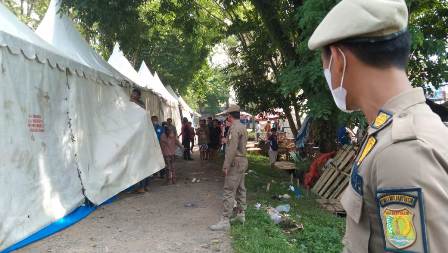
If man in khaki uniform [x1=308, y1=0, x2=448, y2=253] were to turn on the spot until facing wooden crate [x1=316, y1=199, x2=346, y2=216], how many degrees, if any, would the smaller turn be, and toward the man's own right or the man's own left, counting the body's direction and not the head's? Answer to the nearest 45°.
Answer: approximately 90° to the man's own right

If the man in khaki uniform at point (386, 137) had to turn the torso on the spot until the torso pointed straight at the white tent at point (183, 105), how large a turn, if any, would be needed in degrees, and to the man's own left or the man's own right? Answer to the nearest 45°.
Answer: approximately 45° to the man's own right

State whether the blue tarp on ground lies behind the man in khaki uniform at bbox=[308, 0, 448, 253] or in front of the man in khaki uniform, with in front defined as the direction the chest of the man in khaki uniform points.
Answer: in front

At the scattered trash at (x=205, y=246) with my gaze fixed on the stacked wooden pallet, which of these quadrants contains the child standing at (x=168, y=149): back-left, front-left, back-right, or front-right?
front-left

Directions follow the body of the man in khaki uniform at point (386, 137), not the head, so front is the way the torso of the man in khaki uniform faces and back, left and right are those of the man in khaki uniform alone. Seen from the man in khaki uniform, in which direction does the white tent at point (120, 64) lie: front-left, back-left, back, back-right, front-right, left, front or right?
front-right

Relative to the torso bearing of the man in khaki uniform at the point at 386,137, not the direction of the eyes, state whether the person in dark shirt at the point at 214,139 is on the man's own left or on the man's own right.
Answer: on the man's own right

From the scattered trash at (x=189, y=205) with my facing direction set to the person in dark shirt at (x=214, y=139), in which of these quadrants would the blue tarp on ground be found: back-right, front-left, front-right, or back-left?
back-left

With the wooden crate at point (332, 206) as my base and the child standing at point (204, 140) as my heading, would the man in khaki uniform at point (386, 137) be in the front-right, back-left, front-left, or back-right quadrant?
back-left

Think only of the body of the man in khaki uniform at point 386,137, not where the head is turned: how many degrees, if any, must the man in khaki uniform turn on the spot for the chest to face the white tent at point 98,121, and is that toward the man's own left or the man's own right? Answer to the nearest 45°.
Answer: approximately 45° to the man's own right

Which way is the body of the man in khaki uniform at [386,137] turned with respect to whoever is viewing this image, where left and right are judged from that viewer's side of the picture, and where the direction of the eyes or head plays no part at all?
facing to the left of the viewer

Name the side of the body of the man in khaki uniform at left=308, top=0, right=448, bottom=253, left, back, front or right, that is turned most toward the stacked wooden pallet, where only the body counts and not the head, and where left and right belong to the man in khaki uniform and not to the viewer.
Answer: right

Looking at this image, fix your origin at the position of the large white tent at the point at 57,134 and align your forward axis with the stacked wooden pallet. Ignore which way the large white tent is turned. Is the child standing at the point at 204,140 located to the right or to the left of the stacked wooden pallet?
left

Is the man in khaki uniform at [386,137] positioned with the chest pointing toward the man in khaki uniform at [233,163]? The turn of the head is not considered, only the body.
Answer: no

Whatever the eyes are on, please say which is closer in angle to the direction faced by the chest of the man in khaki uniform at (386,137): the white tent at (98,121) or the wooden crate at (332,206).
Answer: the white tent
